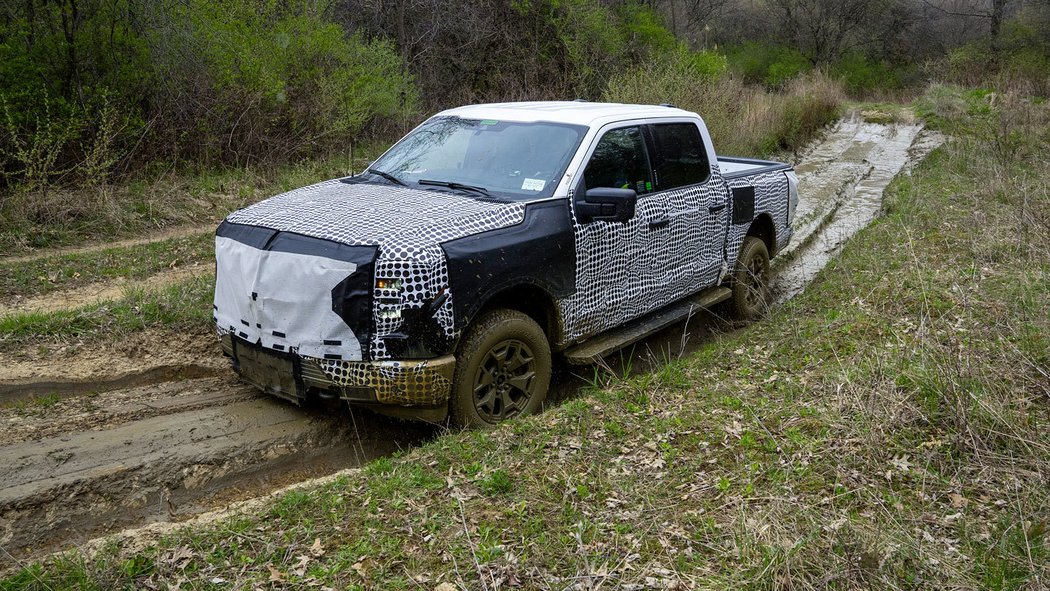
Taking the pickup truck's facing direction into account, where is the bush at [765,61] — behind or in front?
behind

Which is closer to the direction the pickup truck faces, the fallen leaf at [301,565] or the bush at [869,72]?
the fallen leaf

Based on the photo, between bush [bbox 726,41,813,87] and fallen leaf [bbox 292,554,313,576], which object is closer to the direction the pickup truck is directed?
the fallen leaf

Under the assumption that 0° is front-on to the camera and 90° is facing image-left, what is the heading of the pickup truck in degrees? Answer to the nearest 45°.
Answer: approximately 45°

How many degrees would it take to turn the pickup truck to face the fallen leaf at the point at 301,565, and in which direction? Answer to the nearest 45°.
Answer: approximately 45° to its left

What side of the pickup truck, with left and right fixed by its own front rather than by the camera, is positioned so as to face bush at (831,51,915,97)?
back
